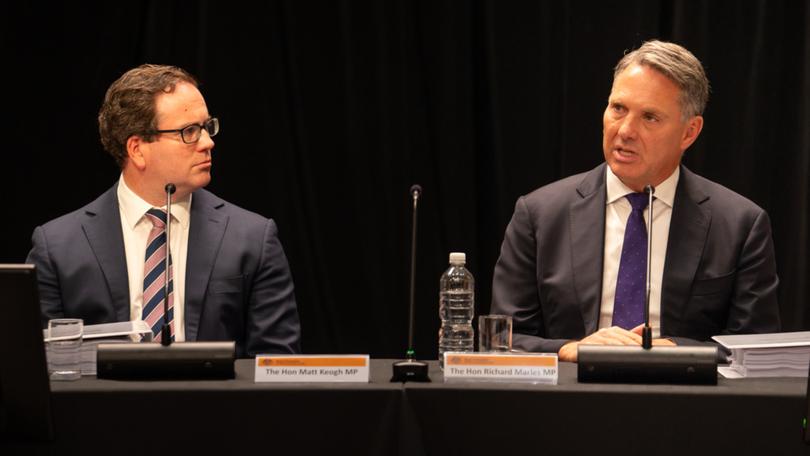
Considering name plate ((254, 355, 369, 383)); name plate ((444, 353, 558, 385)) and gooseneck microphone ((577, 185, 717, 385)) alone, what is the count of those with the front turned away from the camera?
1

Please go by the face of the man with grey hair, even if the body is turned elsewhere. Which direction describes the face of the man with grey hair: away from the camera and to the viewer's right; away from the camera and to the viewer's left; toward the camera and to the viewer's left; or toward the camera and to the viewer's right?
toward the camera and to the viewer's left

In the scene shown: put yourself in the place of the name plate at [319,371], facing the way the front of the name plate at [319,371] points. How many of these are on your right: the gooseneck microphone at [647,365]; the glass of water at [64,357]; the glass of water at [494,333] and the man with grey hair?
1

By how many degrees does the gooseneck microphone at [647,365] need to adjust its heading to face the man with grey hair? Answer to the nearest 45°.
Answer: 0° — it already faces them

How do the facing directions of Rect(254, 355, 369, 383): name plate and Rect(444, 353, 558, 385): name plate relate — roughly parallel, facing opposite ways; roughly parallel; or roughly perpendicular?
roughly parallel

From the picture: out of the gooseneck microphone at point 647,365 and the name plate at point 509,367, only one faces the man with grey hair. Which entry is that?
the gooseneck microphone

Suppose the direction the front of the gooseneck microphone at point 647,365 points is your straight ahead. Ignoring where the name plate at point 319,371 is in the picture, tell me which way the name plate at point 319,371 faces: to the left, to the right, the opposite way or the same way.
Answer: the opposite way

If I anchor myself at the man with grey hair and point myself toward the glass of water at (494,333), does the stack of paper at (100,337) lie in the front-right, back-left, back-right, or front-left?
front-right

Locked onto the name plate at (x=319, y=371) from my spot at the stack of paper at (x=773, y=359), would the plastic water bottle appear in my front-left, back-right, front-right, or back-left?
front-right

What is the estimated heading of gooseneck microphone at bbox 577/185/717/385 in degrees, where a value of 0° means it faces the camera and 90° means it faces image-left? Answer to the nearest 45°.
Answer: approximately 180°

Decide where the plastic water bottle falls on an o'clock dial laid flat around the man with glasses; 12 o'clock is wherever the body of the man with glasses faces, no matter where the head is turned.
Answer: The plastic water bottle is roughly at 10 o'clock from the man with glasses.

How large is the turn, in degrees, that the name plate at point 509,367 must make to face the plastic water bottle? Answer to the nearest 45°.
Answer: approximately 180°

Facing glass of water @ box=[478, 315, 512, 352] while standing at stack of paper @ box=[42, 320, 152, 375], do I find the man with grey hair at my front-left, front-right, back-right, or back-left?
front-left

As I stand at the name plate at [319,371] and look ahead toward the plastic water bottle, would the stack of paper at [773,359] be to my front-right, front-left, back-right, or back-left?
front-right

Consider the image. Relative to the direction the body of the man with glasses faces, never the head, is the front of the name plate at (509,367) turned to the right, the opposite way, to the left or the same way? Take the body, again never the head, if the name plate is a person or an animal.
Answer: the same way

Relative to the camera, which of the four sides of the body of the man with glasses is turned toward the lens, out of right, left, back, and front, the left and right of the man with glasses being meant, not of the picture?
front

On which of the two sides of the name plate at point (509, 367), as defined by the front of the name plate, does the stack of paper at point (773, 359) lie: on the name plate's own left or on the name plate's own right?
on the name plate's own left

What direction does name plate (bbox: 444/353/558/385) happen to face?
toward the camera

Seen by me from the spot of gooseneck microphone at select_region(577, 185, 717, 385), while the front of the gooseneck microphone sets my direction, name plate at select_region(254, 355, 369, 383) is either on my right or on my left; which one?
on my left
